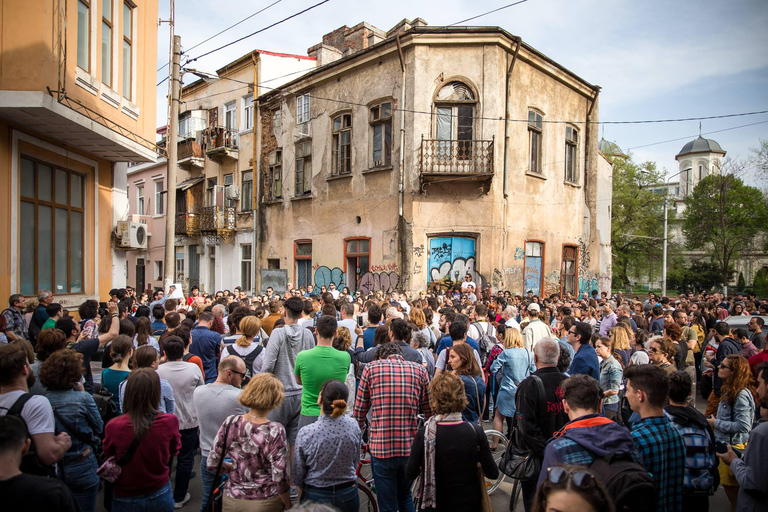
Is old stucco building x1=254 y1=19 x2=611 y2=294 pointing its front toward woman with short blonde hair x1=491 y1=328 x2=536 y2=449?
yes

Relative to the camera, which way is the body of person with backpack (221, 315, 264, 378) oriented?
away from the camera

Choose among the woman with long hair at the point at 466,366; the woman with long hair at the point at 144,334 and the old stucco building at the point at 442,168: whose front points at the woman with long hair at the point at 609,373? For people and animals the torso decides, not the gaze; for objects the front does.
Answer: the old stucco building

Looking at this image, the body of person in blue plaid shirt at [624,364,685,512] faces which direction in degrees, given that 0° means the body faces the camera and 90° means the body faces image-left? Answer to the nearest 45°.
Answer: approximately 135°

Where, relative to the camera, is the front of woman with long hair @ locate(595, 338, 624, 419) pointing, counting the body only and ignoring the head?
to the viewer's left

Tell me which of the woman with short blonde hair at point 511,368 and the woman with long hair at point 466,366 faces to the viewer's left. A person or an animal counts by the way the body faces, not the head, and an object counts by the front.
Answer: the woman with long hair at point 466,366

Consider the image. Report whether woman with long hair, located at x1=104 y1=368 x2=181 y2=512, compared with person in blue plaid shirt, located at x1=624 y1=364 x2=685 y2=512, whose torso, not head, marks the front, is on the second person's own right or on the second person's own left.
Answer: on the second person's own left

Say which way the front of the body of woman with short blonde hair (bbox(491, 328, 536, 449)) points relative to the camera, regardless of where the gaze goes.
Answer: away from the camera

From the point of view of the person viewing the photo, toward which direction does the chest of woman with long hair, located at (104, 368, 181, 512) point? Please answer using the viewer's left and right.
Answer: facing away from the viewer

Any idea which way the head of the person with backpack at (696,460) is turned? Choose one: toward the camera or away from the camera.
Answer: away from the camera
